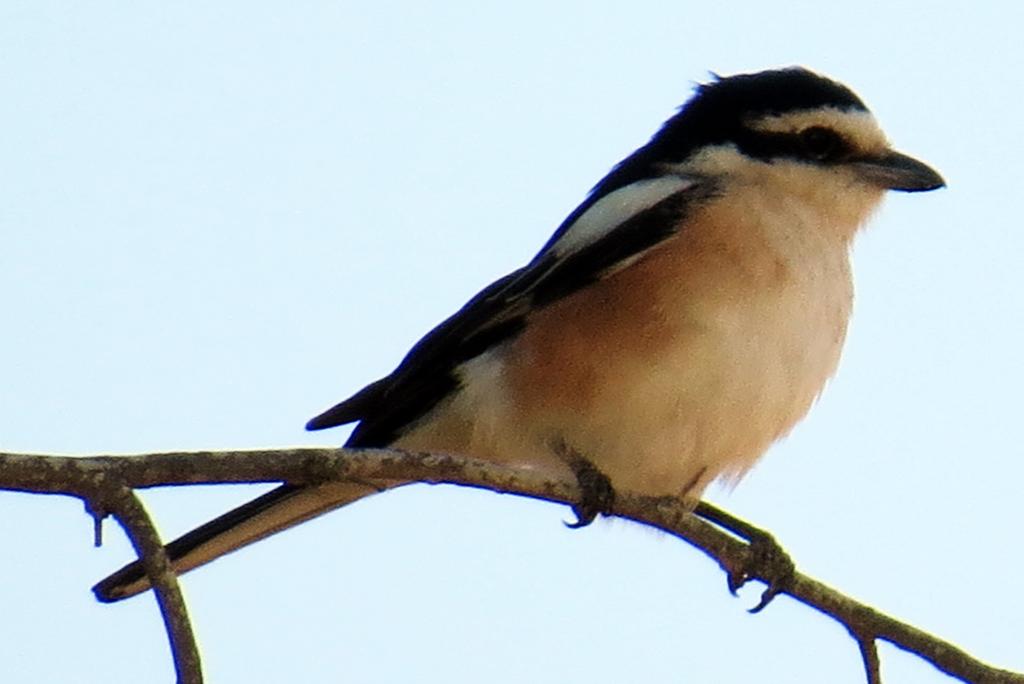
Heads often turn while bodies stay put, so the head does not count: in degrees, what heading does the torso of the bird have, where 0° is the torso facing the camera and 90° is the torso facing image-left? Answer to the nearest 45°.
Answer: approximately 270°
